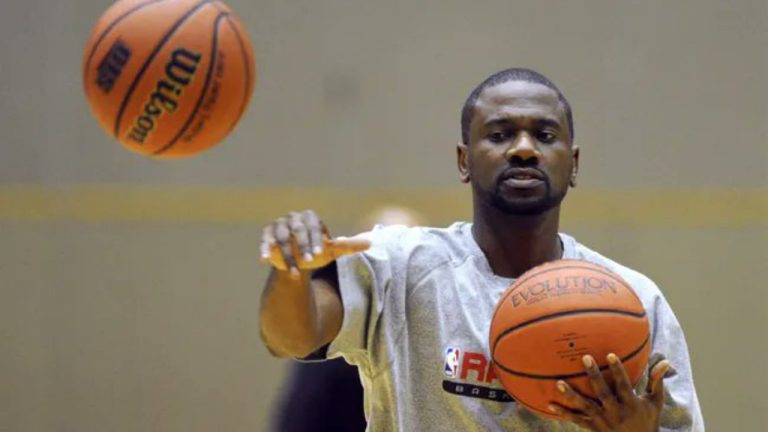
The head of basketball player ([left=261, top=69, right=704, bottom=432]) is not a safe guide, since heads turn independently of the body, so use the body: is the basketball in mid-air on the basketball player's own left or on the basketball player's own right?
on the basketball player's own right

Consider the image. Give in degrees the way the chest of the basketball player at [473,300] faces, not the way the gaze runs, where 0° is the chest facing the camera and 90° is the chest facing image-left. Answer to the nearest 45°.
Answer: approximately 0°
